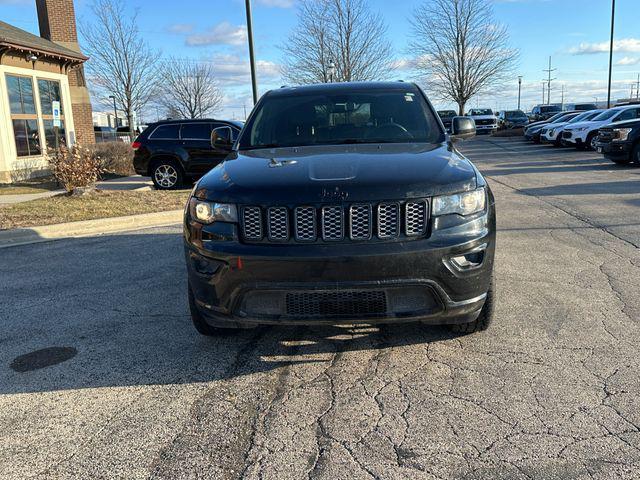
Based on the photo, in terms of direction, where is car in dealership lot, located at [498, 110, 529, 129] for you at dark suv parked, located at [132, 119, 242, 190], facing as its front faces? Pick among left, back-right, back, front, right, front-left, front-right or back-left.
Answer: front-left

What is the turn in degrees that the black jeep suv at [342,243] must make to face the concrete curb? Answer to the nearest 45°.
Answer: approximately 135° to its right

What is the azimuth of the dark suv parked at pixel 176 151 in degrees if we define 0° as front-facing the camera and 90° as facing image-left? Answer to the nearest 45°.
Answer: approximately 270°

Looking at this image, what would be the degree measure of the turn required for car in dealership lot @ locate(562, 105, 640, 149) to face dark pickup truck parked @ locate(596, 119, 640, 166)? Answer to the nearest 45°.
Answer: approximately 45° to its left

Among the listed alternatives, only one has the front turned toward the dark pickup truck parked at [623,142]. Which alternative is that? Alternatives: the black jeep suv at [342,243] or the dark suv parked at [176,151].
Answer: the dark suv parked at [176,151]

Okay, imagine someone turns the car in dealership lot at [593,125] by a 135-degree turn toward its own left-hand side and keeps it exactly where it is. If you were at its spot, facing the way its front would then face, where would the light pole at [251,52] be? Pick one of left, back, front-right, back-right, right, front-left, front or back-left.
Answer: back-right

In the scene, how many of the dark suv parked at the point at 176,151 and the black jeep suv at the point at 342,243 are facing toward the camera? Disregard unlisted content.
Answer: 1

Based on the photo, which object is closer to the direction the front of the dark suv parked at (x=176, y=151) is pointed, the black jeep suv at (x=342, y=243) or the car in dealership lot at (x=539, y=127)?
the car in dealership lot

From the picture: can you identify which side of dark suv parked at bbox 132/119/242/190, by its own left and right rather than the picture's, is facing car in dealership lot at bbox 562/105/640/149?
front

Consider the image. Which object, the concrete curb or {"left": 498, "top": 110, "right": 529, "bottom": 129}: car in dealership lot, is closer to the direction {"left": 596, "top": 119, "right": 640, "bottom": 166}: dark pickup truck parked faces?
the concrete curb

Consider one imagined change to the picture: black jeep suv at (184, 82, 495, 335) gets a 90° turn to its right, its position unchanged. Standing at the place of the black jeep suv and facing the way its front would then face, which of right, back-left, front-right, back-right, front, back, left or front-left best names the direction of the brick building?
front-right

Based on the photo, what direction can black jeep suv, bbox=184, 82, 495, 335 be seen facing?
toward the camera

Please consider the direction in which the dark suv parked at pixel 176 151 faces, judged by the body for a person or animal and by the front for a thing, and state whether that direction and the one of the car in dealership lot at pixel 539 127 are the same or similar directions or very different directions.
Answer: very different directions

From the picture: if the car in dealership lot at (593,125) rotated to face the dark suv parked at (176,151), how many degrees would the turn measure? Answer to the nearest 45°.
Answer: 0° — it already faces it
